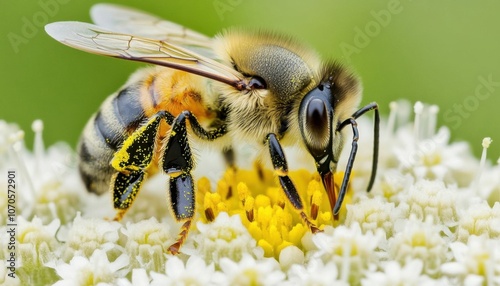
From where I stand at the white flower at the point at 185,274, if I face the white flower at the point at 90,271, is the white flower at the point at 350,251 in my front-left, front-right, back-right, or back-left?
back-right

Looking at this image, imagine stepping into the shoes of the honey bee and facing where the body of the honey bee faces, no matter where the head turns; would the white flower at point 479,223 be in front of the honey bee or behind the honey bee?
in front

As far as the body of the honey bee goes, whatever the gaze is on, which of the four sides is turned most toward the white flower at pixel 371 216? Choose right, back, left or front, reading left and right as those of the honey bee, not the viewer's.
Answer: front

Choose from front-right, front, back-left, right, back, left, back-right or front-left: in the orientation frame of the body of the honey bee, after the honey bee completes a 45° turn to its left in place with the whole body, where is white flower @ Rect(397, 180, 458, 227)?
front-right

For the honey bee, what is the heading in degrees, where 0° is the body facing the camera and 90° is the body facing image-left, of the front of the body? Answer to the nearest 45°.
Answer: approximately 270°

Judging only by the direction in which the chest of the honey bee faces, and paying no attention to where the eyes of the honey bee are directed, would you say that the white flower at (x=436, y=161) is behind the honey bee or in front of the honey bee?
in front

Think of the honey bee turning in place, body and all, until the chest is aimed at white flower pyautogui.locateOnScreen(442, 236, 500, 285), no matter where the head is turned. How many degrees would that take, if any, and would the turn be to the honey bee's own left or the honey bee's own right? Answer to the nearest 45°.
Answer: approximately 45° to the honey bee's own right
